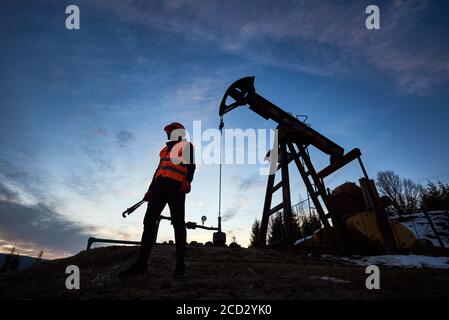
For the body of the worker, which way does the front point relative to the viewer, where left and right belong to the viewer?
facing the viewer and to the left of the viewer

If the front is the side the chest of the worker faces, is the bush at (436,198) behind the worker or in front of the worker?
behind

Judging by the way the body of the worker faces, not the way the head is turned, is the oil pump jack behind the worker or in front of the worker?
behind
